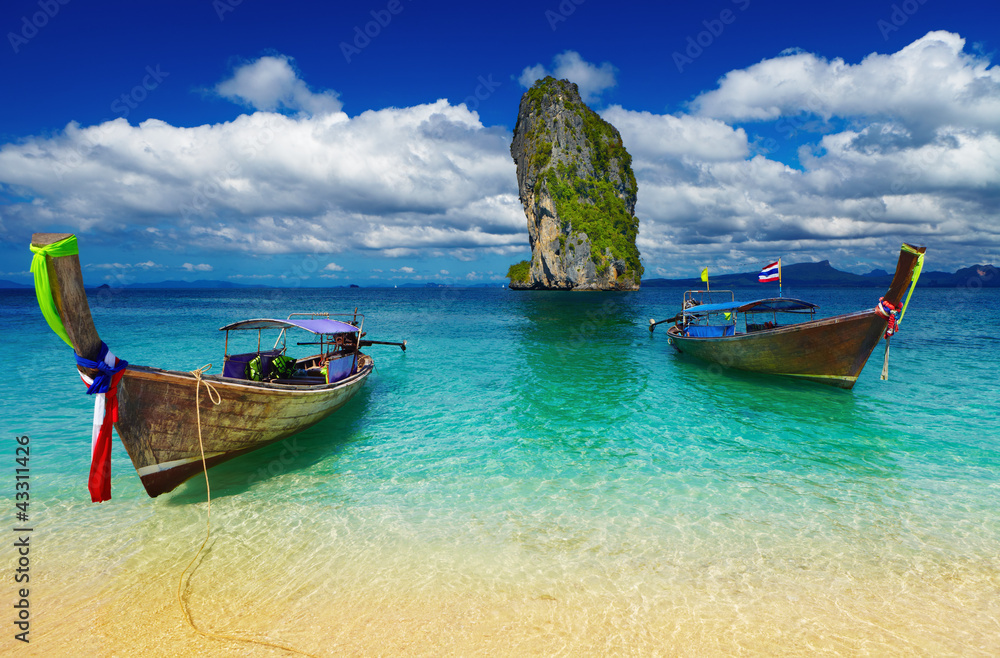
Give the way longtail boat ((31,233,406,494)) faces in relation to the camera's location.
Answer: facing the viewer and to the left of the viewer

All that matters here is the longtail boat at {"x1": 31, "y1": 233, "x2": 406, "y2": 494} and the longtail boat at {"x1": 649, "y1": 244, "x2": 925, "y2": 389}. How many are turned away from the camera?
0

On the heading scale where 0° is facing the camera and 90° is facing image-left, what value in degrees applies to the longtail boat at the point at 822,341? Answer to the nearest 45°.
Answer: approximately 315°

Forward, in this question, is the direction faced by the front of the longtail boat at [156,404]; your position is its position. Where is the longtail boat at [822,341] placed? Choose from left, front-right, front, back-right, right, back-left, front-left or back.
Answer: back-left

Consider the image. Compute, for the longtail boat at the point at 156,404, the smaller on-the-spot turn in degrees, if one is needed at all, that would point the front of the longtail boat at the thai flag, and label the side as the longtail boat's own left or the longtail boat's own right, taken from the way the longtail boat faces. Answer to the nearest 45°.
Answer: approximately 135° to the longtail boat's own left
